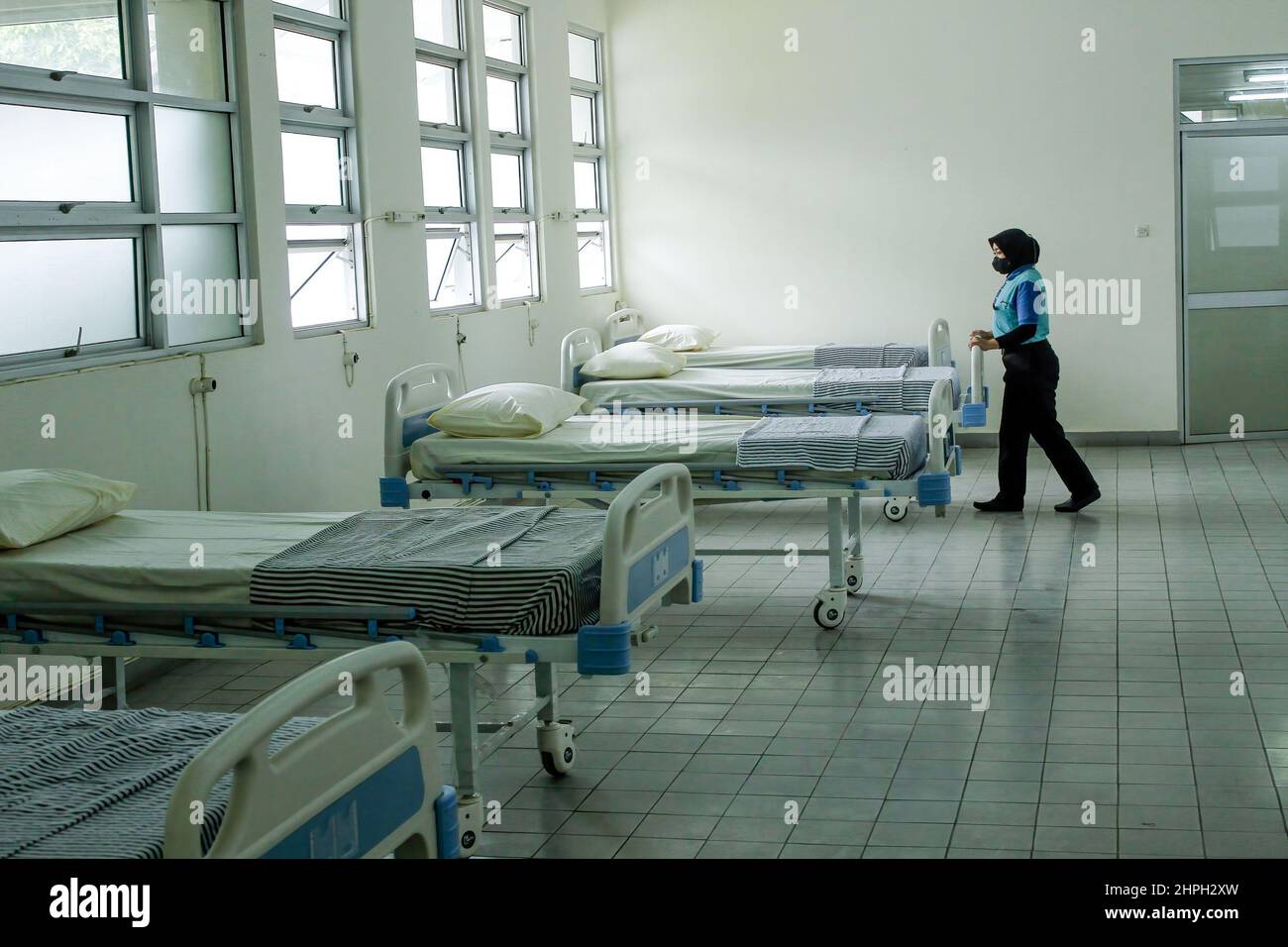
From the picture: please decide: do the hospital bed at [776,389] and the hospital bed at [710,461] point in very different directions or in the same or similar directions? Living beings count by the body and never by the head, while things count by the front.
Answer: same or similar directions

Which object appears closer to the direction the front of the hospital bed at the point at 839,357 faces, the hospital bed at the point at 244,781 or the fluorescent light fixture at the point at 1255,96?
the fluorescent light fixture

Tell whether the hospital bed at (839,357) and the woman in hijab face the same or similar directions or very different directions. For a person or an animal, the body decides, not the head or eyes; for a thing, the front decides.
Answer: very different directions

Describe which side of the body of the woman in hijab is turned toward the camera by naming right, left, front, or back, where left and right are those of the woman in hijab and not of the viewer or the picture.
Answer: left

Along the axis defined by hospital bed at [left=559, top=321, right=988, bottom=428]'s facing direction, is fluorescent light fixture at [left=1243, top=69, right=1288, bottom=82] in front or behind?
in front

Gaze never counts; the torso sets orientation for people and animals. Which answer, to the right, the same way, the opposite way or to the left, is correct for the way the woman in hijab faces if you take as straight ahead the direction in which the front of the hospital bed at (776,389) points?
the opposite way

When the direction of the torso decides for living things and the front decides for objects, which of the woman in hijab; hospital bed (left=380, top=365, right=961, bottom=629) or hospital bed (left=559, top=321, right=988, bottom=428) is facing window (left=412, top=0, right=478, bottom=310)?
the woman in hijab

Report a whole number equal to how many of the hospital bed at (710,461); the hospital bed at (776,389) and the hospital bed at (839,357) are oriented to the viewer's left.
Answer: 0

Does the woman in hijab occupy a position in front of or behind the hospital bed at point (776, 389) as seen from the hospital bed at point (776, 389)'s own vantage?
in front

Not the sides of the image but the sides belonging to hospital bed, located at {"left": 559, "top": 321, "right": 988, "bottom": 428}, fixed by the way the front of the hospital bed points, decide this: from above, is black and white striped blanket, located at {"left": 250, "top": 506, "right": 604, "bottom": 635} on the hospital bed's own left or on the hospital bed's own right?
on the hospital bed's own right

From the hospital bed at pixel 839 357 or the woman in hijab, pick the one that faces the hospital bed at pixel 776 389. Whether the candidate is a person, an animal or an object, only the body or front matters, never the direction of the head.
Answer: the woman in hijab

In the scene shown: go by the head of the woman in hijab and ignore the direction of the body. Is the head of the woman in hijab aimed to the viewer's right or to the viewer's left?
to the viewer's left

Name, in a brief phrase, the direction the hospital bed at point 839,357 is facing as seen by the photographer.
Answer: facing to the right of the viewer

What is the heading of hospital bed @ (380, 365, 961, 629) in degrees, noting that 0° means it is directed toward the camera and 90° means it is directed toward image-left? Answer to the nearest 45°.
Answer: approximately 270°

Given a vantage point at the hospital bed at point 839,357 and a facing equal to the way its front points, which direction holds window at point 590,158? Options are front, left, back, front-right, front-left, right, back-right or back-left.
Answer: back-left

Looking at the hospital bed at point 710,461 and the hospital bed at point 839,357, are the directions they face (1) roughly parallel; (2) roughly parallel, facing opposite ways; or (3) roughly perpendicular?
roughly parallel

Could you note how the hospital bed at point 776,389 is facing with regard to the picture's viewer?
facing to the right of the viewer

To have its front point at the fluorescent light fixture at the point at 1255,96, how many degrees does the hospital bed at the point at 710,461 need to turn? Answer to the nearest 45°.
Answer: approximately 45° to its left

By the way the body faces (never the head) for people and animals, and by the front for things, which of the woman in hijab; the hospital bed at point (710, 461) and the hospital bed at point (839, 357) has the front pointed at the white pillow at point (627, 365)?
the woman in hijab
